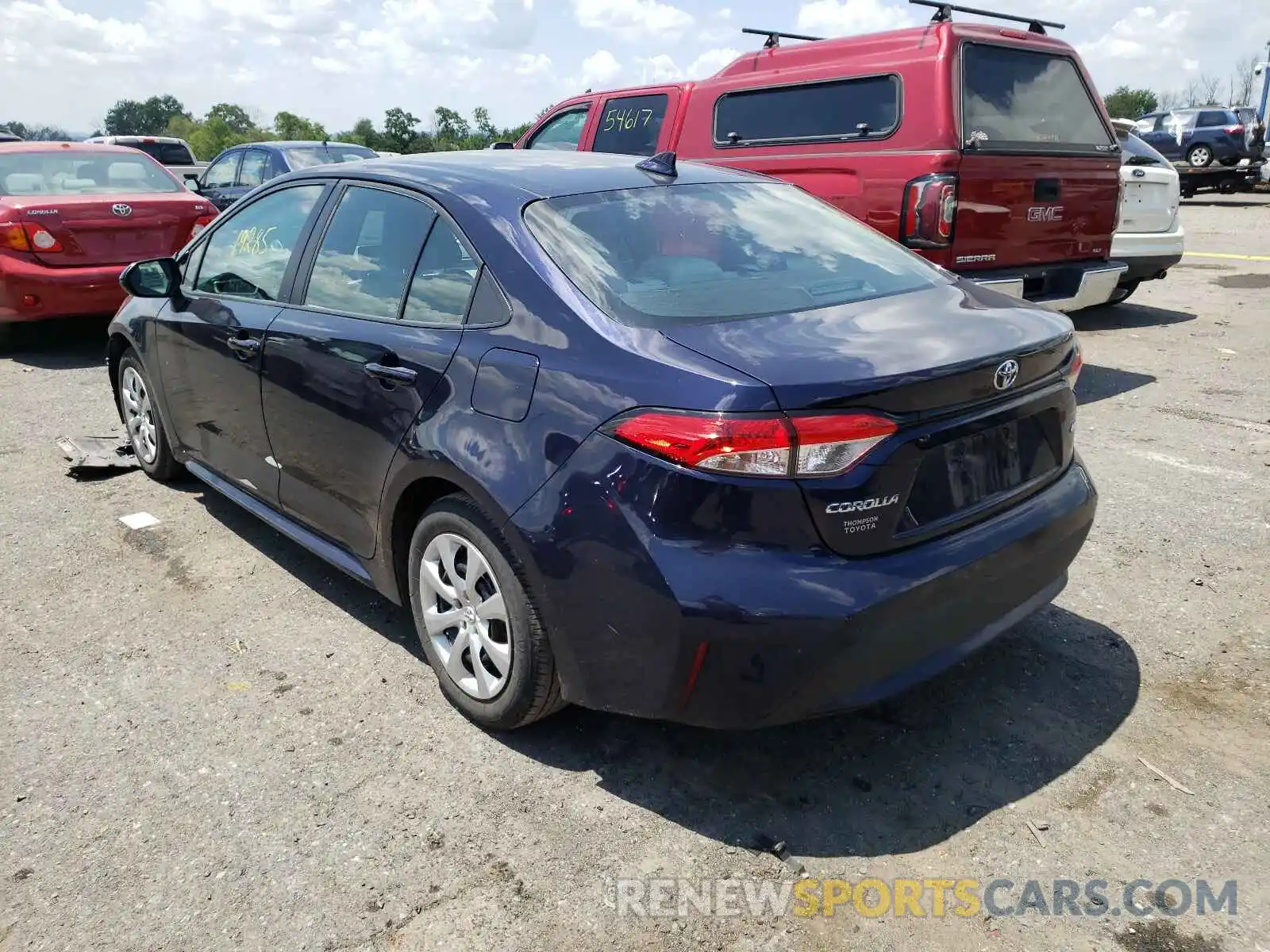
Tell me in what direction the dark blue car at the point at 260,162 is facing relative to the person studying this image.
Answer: facing away from the viewer and to the left of the viewer

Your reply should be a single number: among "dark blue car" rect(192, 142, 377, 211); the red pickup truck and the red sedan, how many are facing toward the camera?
0

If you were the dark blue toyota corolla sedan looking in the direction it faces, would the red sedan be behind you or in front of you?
in front

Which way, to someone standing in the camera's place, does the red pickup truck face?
facing away from the viewer and to the left of the viewer

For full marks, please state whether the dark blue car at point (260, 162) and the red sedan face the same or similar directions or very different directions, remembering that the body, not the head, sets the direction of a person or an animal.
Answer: same or similar directions

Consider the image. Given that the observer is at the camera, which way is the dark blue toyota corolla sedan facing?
facing away from the viewer and to the left of the viewer

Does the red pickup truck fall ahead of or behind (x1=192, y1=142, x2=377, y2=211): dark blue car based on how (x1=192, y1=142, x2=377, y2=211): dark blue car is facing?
behind
